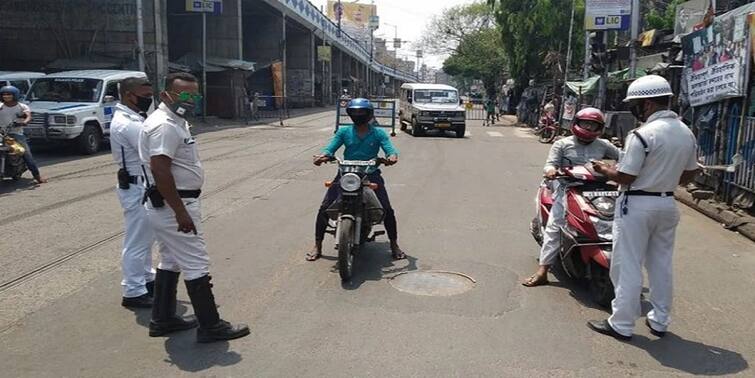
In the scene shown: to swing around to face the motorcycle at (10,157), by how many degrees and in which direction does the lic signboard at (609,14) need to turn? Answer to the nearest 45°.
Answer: approximately 45° to its right

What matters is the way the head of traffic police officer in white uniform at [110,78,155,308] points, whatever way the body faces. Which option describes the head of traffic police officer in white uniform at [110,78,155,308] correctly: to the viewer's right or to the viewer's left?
to the viewer's right

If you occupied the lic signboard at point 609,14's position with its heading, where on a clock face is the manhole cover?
The manhole cover is roughly at 12 o'clock from the lic signboard.

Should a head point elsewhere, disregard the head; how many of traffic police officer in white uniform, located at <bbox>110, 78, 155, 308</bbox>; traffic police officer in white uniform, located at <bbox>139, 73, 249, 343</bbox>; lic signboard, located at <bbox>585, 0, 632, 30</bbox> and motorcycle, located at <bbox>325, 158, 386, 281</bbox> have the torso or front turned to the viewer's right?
2

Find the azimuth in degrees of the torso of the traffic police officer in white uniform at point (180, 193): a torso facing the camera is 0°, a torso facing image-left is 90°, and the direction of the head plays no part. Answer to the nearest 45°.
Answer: approximately 270°

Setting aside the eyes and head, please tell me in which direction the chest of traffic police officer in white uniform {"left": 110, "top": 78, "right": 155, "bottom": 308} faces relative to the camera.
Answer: to the viewer's right

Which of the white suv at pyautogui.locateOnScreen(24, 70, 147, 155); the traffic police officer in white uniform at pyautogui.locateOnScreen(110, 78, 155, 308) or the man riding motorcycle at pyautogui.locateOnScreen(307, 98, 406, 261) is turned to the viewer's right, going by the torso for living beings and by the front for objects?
the traffic police officer in white uniform
